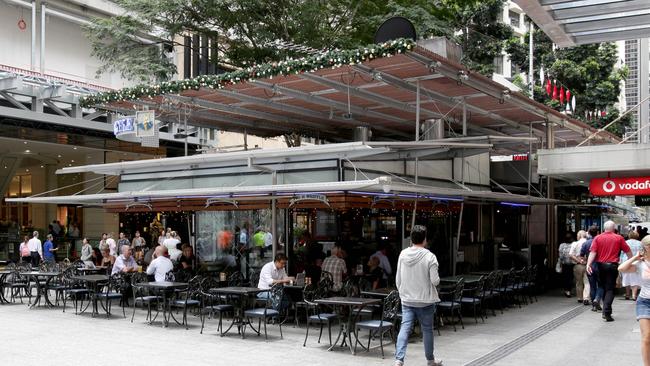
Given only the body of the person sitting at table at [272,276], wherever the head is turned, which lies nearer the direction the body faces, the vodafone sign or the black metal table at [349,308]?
the black metal table

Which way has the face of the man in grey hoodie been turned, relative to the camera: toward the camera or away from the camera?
away from the camera

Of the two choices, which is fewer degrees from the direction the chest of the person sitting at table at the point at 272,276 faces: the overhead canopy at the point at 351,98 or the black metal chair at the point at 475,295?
the black metal chair
